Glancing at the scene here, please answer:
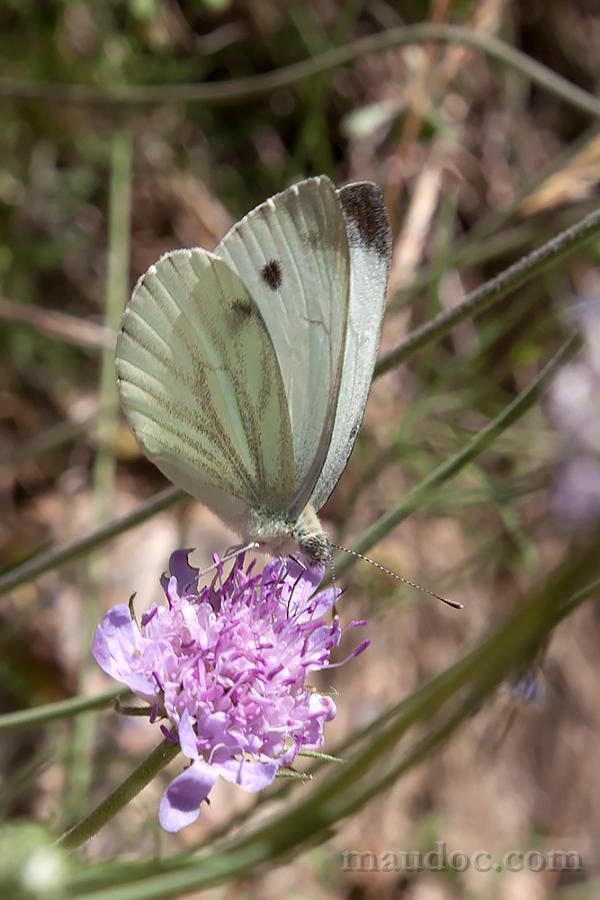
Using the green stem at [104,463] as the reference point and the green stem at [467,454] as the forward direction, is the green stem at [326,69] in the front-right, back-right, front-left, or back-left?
front-left

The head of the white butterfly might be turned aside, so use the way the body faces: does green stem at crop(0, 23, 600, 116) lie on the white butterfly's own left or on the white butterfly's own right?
on the white butterfly's own left

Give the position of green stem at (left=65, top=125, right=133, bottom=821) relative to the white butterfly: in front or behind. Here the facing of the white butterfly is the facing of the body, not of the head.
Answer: behind

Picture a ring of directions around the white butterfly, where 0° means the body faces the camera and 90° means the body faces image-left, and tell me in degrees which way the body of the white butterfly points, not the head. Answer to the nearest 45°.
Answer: approximately 315°
